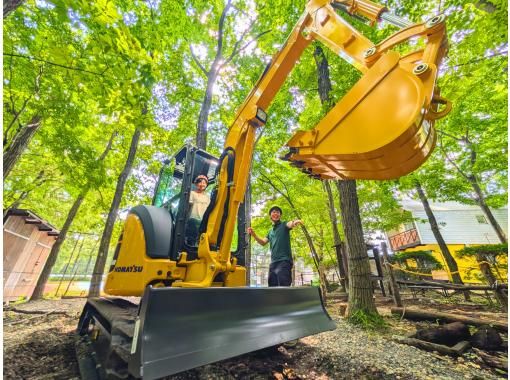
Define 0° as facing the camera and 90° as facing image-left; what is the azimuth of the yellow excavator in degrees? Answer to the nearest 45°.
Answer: approximately 315°

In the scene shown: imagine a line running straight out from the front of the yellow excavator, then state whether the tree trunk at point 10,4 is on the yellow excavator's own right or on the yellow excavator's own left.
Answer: on the yellow excavator's own right

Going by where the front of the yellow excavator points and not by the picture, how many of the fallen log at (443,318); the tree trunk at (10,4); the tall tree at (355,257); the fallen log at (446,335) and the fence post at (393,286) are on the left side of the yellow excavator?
4

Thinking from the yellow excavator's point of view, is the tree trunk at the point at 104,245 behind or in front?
behind

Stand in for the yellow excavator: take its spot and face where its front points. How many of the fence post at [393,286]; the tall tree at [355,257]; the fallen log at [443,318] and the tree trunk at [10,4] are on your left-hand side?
3

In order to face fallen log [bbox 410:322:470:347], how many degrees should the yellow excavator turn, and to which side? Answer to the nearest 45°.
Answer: approximately 90° to its left

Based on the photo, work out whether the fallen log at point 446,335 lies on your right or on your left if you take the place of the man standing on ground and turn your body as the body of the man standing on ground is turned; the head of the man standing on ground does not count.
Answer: on your left

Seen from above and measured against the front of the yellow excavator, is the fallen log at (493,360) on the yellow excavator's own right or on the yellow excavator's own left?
on the yellow excavator's own left
